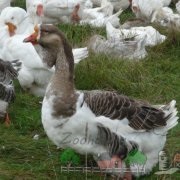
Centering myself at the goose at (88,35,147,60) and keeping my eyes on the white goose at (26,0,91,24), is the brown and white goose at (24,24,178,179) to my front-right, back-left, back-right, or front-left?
back-left

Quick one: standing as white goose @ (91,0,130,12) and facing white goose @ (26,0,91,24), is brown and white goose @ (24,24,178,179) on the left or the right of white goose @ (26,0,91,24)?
left

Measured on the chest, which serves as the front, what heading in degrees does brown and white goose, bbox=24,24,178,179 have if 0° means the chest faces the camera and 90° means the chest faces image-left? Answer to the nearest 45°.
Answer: approximately 90°

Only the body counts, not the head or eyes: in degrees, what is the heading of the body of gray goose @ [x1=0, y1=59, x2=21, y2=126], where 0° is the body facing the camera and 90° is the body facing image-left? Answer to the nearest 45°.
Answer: approximately 90°

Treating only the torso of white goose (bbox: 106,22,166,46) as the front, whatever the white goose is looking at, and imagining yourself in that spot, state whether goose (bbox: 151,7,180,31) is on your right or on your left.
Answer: on your right

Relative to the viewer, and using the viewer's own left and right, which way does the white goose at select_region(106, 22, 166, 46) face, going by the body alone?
facing to the left of the viewer

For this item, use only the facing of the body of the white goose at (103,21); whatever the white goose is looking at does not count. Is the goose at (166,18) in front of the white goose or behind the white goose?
behind

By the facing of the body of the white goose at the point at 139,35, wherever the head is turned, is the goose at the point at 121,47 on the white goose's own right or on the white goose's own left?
on the white goose's own left

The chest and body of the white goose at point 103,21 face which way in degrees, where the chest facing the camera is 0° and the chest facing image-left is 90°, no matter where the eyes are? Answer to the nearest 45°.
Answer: approximately 90°

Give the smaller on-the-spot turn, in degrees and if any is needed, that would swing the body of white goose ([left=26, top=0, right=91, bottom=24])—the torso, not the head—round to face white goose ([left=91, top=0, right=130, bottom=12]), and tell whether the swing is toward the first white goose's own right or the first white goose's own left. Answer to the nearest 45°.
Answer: approximately 135° to the first white goose's own right

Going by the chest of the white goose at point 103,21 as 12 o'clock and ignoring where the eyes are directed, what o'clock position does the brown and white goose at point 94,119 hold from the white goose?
The brown and white goose is roughly at 9 o'clock from the white goose.

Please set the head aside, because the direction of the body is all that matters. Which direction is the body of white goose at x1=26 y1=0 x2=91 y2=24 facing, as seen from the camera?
to the viewer's left

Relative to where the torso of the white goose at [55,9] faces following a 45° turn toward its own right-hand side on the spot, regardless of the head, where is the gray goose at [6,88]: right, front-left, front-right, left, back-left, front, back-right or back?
back-left
